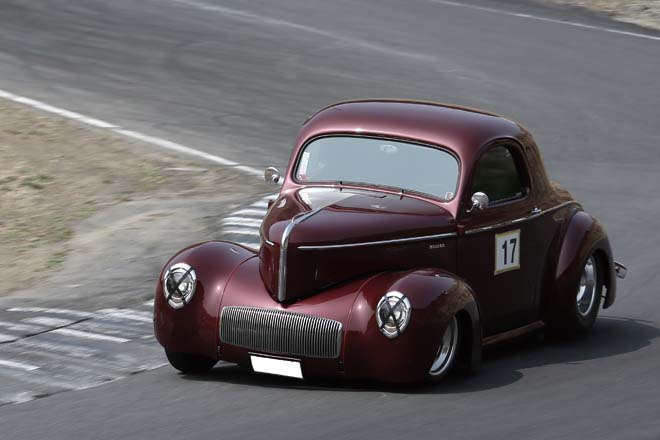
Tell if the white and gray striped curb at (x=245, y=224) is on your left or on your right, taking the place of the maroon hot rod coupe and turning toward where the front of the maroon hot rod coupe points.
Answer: on your right

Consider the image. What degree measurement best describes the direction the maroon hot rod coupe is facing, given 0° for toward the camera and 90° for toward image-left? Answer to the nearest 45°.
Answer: approximately 45°
